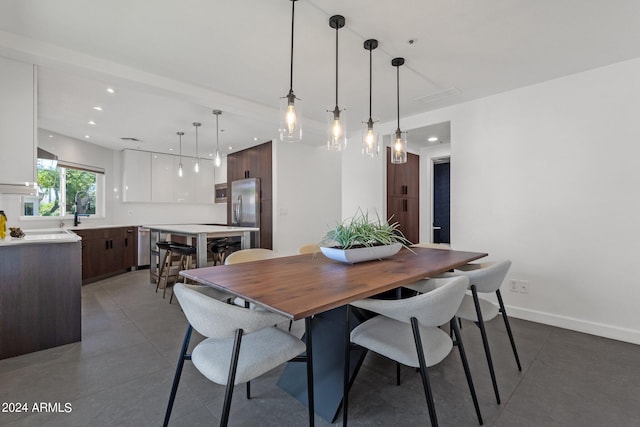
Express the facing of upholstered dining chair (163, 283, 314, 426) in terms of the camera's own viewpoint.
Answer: facing away from the viewer and to the right of the viewer

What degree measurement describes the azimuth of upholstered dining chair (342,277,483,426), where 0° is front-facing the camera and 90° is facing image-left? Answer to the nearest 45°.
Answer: approximately 135°

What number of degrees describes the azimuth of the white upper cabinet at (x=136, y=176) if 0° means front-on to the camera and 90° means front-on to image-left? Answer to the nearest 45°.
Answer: approximately 0°

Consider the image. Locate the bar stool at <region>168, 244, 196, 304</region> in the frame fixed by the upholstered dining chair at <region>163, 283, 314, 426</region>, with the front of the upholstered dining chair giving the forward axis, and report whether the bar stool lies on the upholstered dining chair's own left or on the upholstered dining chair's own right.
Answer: on the upholstered dining chair's own left

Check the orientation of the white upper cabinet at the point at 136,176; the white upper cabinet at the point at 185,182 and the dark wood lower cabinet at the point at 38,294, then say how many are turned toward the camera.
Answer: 2

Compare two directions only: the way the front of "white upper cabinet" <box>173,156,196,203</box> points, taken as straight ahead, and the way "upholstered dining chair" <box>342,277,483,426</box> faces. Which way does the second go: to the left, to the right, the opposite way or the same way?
the opposite way

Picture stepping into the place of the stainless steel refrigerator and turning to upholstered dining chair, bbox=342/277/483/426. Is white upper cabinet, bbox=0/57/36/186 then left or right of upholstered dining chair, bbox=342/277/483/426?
right

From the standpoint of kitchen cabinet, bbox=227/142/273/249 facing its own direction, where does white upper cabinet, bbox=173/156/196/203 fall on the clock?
The white upper cabinet is roughly at 3 o'clock from the kitchen cabinet.

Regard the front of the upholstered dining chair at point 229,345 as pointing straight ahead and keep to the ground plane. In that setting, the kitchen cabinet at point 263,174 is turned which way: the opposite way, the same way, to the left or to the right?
the opposite way

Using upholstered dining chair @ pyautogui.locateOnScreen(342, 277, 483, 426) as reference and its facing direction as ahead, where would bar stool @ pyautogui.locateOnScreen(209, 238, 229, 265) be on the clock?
The bar stool is roughly at 12 o'clock from the upholstered dining chair.

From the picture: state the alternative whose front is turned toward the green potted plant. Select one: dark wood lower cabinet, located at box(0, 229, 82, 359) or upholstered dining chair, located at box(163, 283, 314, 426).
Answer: the upholstered dining chair
